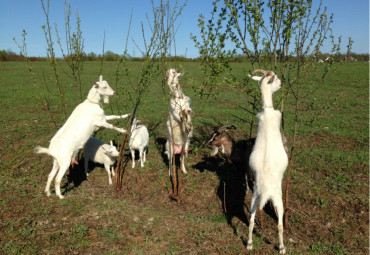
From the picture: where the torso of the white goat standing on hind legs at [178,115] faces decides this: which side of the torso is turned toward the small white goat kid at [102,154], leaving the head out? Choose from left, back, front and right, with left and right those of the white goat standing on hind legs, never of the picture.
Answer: right

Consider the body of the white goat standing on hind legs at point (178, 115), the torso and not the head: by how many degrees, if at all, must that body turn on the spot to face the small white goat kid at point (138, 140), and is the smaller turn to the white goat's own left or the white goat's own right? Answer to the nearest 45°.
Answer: approximately 135° to the white goat's own right

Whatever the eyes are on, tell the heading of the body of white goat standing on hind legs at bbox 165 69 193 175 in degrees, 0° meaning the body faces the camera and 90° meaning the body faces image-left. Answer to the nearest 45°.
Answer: approximately 0°

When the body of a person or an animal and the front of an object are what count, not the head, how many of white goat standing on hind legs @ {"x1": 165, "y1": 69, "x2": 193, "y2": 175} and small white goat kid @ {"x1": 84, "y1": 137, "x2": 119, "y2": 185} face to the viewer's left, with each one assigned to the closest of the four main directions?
0

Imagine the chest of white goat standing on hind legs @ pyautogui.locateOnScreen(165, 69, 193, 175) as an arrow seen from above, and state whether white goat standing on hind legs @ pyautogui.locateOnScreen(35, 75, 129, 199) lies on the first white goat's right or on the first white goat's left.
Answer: on the first white goat's right

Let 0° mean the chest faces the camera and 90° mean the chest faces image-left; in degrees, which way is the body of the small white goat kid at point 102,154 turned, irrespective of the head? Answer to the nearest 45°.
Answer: approximately 315°
